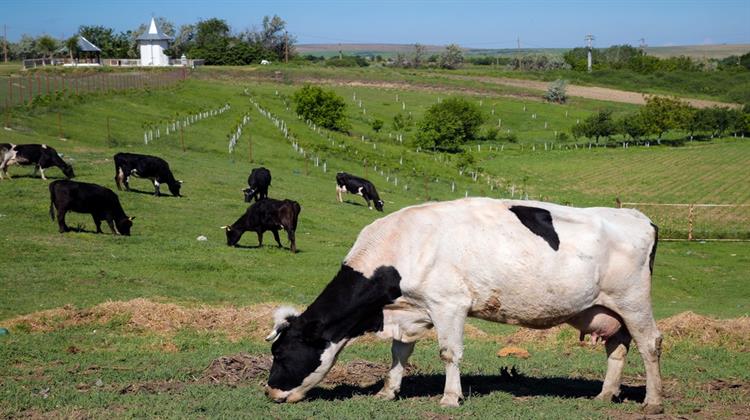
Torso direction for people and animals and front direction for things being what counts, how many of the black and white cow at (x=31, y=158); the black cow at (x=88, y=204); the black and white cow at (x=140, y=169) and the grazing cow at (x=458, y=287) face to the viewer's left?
1

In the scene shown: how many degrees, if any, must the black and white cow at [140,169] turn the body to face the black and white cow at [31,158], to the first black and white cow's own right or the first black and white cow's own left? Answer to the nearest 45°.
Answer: approximately 180°

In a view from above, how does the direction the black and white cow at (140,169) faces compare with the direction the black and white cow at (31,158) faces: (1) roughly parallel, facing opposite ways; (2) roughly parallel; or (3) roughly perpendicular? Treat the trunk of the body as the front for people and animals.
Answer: roughly parallel

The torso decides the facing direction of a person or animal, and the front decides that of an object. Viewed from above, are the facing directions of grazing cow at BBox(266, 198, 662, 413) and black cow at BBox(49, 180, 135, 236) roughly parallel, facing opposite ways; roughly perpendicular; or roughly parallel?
roughly parallel, facing opposite ways

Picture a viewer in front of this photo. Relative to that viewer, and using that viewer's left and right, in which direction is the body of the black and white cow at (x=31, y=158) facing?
facing to the right of the viewer

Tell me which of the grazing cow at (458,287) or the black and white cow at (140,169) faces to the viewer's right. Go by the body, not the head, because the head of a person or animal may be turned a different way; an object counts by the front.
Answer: the black and white cow

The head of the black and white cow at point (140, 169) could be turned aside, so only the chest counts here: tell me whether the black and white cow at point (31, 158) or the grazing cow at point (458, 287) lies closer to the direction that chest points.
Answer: the grazing cow

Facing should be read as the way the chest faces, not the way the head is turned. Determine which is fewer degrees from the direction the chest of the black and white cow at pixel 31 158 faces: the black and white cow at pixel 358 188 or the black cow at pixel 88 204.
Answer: the black and white cow

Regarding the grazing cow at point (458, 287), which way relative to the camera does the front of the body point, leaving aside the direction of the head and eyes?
to the viewer's left

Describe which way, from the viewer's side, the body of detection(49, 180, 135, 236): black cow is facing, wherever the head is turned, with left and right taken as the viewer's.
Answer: facing to the right of the viewer

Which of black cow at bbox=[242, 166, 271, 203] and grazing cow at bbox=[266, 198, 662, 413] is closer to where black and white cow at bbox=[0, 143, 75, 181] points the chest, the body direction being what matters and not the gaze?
the black cow

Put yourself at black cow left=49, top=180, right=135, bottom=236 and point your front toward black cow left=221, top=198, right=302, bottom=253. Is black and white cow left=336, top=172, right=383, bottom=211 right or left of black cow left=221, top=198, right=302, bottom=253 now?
left

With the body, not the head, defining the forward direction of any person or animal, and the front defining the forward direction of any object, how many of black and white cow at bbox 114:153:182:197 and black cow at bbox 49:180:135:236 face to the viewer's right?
2

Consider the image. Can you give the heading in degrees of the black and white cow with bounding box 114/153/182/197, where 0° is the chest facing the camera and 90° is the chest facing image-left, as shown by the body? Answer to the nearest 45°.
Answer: approximately 270°

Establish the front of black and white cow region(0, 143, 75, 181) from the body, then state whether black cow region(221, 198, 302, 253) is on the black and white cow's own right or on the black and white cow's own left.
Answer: on the black and white cow's own right

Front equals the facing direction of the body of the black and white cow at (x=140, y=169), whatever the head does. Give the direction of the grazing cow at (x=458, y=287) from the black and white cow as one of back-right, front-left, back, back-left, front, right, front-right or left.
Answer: right

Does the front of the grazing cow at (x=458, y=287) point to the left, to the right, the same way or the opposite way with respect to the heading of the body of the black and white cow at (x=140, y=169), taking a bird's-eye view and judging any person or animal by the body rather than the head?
the opposite way

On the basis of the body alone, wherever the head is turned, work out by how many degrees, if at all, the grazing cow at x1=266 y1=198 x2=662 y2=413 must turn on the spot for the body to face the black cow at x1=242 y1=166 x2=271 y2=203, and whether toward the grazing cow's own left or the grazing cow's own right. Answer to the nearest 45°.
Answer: approximately 90° to the grazing cow's own right
